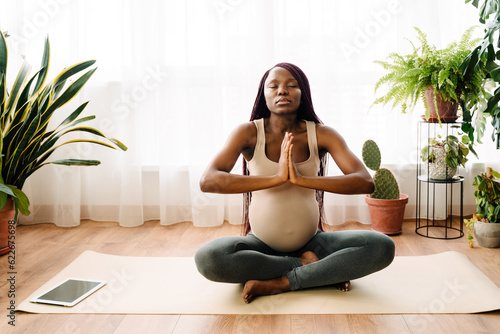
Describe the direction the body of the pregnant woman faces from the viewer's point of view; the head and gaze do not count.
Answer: toward the camera

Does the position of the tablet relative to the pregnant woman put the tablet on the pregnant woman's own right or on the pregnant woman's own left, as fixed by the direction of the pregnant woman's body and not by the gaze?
on the pregnant woman's own right

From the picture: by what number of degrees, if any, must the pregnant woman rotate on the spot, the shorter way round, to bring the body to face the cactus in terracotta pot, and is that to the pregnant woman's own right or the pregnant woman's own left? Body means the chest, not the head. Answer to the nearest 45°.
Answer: approximately 135° to the pregnant woman's own left

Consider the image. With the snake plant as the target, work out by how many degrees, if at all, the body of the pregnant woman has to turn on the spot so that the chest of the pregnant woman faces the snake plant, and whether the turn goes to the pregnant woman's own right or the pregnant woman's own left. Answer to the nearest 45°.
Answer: approximately 90° to the pregnant woman's own right

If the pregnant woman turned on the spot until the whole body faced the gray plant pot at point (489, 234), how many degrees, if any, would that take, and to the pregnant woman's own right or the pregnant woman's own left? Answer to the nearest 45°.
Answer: approximately 135° to the pregnant woman's own left

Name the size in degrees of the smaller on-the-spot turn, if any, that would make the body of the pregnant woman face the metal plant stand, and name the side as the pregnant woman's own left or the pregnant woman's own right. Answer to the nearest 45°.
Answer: approximately 135° to the pregnant woman's own left
